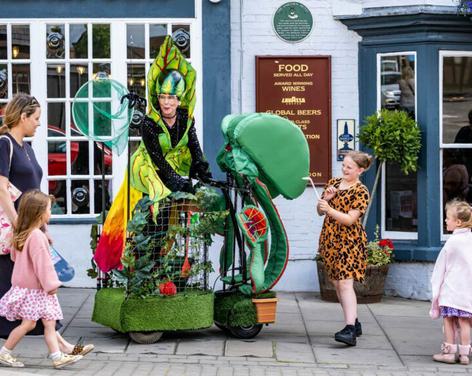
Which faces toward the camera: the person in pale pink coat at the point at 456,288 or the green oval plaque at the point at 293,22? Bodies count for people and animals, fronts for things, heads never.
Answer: the green oval plaque

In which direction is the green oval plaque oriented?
toward the camera

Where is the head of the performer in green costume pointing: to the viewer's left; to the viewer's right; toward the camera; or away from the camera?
toward the camera

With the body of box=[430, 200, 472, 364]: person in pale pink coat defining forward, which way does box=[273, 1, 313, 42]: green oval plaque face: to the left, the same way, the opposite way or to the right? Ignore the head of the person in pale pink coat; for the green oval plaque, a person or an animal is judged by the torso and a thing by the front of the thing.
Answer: to the left

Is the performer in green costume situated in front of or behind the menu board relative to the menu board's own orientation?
in front

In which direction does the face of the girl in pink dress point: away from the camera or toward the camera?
away from the camera

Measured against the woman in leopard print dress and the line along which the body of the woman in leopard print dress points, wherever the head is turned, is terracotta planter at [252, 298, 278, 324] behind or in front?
in front

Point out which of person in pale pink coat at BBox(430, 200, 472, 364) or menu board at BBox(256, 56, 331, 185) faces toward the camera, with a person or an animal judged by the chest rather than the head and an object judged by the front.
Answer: the menu board

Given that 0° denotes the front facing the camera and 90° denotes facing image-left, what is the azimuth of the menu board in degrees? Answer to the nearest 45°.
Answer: approximately 0°

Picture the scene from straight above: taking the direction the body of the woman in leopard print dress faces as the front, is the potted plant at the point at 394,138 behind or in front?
behind

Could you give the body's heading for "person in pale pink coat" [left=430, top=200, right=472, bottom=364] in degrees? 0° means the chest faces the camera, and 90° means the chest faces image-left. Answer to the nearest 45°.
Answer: approximately 90°

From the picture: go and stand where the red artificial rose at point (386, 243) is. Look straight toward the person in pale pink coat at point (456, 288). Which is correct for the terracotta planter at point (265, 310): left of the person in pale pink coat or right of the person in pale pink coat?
right

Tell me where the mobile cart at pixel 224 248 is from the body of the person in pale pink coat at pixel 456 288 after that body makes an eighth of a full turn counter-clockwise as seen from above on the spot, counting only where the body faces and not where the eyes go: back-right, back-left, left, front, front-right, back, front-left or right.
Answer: front-right

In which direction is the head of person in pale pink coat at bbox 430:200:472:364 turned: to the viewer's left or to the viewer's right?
to the viewer's left
